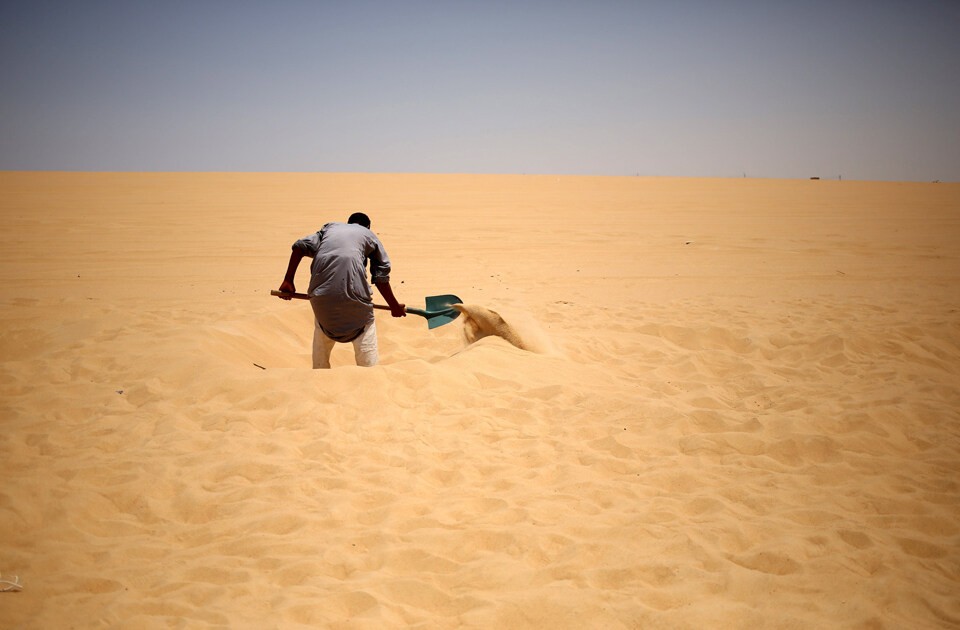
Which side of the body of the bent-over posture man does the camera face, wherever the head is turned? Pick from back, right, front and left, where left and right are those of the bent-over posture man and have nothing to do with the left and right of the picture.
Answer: back

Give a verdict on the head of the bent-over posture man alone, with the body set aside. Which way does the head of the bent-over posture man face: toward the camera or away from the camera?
away from the camera
